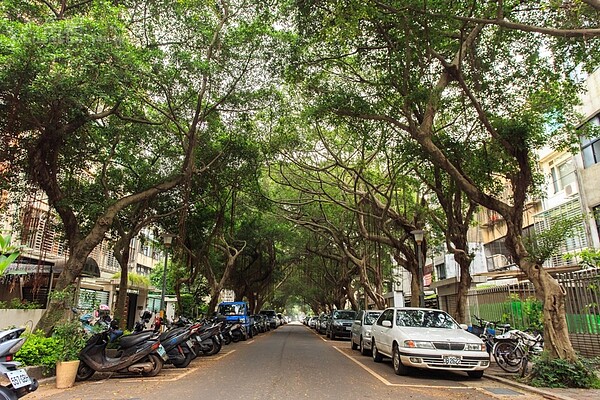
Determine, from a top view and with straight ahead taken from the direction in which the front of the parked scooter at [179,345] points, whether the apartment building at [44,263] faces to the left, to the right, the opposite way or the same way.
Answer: the opposite way

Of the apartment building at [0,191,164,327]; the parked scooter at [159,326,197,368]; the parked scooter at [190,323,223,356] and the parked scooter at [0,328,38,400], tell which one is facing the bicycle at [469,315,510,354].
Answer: the apartment building

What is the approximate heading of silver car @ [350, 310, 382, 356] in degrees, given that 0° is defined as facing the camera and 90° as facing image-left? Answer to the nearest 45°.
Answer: approximately 0°

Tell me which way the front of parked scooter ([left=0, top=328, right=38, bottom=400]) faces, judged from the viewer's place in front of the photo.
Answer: facing away from the viewer and to the left of the viewer

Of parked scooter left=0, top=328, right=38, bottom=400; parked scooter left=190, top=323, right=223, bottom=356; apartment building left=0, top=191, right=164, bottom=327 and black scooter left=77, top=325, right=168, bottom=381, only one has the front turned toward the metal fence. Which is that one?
the apartment building

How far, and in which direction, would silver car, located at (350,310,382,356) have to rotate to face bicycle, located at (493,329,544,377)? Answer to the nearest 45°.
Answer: approximately 45° to its left

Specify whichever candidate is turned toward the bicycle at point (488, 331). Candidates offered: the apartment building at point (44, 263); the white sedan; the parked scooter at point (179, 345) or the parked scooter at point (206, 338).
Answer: the apartment building

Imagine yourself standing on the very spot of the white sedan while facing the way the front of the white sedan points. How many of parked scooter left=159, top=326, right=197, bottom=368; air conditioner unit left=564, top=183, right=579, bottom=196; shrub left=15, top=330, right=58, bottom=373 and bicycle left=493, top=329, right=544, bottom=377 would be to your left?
2

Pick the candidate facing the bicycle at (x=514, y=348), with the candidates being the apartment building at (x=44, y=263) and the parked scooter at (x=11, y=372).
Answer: the apartment building

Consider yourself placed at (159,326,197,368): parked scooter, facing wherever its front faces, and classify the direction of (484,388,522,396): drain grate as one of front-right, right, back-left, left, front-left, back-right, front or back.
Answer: back

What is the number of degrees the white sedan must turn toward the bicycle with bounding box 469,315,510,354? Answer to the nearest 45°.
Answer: approximately 135° to its left

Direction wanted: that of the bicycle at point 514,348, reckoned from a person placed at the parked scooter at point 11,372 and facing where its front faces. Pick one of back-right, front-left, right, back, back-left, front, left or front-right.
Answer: back-right

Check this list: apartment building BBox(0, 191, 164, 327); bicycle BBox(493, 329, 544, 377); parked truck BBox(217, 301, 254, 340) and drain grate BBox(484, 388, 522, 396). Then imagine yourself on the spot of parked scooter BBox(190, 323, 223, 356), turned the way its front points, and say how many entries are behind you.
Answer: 2

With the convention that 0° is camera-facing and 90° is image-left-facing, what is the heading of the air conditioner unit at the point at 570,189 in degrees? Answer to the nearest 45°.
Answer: approximately 45°

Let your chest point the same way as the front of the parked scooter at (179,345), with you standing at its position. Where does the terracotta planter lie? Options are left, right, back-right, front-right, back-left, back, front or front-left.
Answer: left

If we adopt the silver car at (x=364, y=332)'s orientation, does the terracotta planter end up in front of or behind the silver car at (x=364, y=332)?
in front

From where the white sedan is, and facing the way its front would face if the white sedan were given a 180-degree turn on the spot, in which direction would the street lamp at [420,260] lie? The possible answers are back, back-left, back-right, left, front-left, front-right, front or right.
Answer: front-right

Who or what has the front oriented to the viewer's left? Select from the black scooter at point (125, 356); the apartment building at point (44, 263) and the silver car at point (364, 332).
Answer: the black scooter

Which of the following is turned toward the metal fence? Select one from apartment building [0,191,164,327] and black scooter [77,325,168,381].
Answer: the apartment building

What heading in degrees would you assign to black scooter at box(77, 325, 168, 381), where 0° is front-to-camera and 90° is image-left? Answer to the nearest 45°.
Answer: approximately 90°

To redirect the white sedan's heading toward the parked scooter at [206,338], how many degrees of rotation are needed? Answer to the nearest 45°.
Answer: approximately 135° to its right

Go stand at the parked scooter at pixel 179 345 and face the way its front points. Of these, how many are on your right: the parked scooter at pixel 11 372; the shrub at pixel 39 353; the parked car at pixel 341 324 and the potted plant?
1
